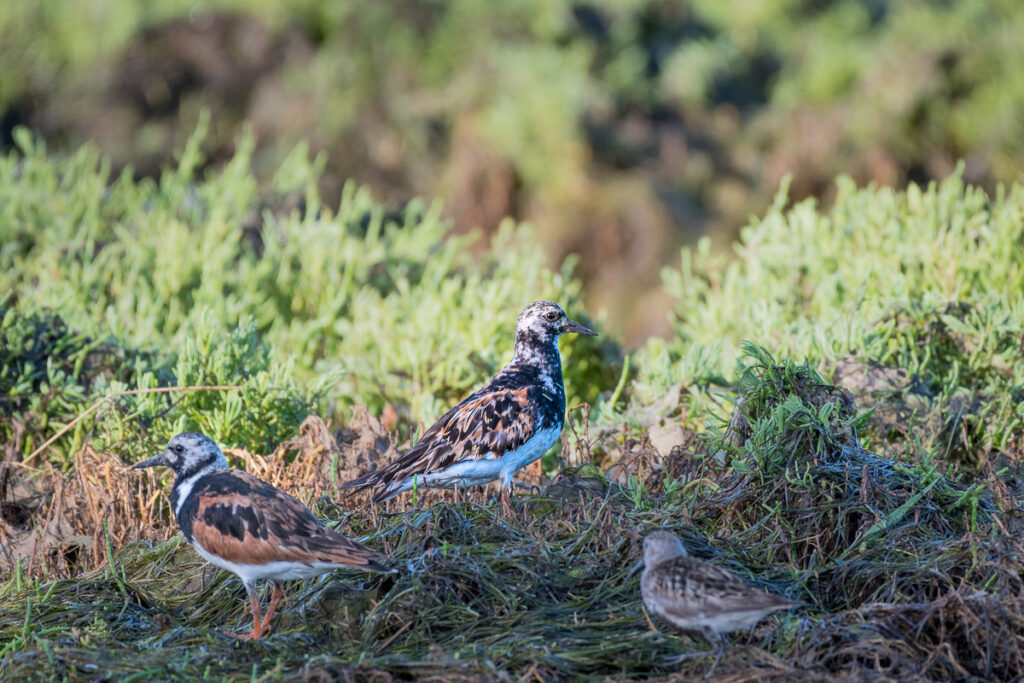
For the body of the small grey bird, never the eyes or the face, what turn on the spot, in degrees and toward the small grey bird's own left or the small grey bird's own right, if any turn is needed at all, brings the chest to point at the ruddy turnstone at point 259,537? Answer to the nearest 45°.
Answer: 0° — it already faces it

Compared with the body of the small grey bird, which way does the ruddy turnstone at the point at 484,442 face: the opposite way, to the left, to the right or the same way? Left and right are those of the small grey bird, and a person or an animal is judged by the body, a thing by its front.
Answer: the opposite way

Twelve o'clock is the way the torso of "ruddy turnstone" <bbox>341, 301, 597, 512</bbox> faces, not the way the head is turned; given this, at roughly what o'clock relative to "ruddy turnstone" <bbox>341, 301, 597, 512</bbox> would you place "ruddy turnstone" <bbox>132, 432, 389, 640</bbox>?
"ruddy turnstone" <bbox>132, 432, 389, 640</bbox> is roughly at 4 o'clock from "ruddy turnstone" <bbox>341, 301, 597, 512</bbox>.

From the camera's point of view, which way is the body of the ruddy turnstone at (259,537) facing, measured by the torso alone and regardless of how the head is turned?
to the viewer's left

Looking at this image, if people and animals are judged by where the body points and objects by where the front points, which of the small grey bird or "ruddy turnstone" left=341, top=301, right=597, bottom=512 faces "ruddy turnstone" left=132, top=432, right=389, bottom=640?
the small grey bird

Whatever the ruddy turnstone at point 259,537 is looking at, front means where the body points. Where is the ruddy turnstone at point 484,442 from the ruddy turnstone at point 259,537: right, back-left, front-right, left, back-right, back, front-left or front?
back-right

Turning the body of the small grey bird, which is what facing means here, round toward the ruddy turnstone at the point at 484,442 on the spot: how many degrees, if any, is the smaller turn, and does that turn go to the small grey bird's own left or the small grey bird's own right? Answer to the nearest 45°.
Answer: approximately 45° to the small grey bird's own right

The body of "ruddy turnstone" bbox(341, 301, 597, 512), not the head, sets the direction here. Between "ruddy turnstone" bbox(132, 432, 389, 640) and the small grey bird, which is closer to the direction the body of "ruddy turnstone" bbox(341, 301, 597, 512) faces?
the small grey bird

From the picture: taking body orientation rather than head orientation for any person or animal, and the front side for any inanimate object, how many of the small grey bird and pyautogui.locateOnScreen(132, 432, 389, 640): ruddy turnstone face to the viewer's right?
0

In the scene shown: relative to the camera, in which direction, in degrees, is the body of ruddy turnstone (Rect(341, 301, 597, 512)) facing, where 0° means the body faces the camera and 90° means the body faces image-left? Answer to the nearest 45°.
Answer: approximately 270°

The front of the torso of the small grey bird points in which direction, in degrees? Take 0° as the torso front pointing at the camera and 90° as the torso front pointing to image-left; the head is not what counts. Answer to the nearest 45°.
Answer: approximately 90°

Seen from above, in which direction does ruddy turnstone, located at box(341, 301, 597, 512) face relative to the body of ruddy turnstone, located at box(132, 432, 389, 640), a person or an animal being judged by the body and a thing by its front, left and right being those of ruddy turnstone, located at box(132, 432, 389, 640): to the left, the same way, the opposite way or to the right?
the opposite way
